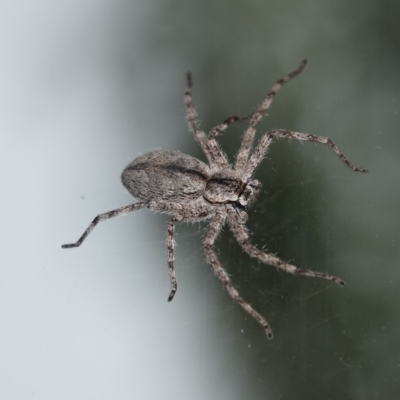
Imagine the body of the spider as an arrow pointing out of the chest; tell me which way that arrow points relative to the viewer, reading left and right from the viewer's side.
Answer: facing to the right of the viewer
